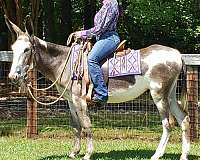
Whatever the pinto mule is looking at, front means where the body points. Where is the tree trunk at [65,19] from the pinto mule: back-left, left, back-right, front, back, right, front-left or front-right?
right

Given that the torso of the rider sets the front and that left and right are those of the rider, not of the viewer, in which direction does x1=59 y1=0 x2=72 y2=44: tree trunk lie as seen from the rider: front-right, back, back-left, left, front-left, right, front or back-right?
right

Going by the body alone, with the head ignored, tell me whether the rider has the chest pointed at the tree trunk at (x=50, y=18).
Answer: no

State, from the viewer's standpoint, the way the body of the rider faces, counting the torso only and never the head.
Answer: to the viewer's left

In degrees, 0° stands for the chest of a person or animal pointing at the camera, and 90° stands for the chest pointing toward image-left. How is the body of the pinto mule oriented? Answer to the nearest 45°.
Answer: approximately 90°
